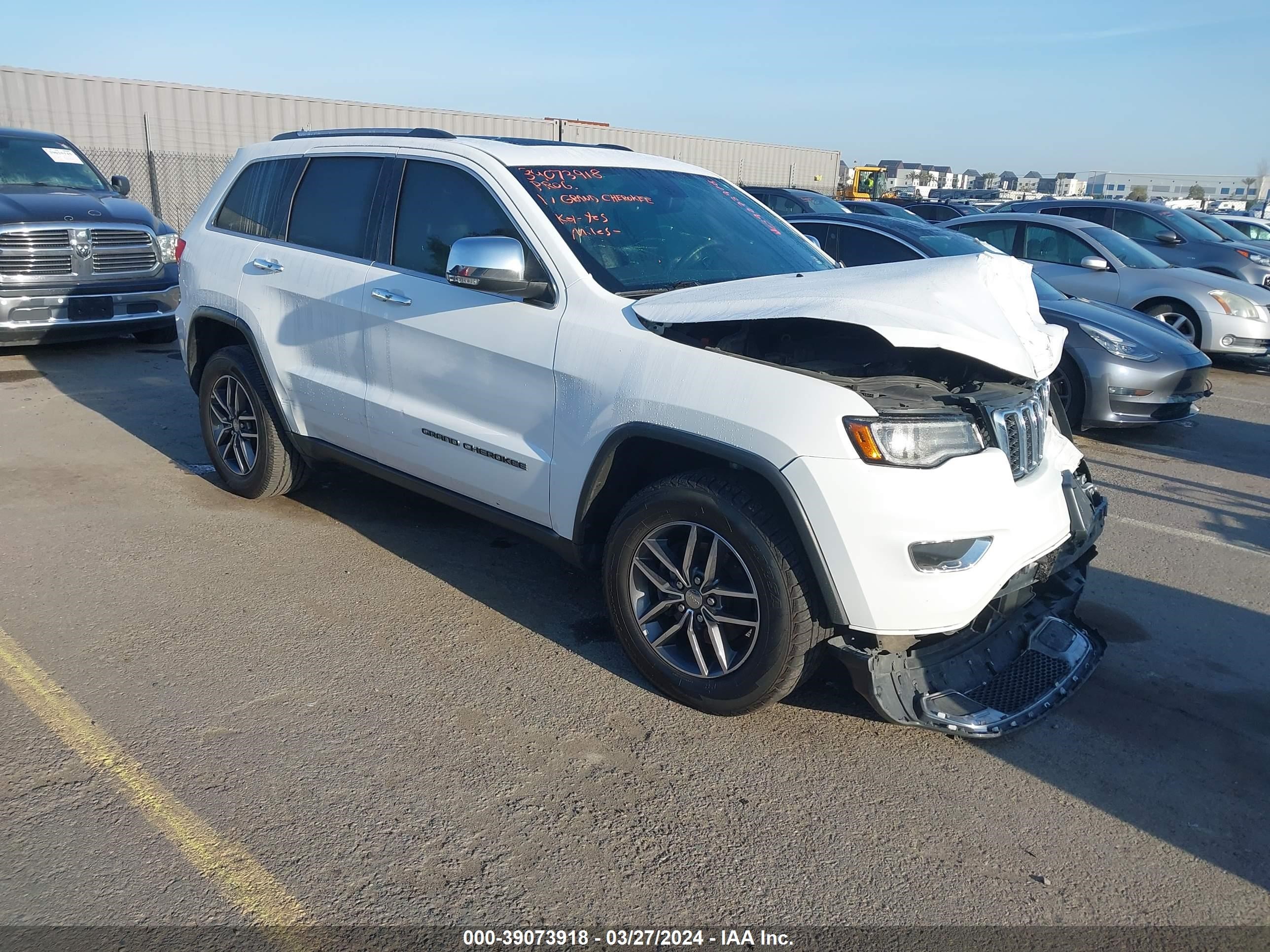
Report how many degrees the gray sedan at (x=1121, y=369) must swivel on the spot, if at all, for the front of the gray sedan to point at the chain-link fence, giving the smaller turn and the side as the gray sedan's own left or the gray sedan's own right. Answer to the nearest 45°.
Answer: approximately 180°

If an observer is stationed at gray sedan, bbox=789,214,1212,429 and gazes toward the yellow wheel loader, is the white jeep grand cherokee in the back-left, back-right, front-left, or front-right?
back-left

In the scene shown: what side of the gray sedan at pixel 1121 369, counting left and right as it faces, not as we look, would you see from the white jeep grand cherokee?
right

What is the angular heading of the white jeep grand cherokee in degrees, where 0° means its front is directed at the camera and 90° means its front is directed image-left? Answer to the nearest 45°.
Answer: approximately 315°

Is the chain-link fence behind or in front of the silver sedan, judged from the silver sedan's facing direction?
behind

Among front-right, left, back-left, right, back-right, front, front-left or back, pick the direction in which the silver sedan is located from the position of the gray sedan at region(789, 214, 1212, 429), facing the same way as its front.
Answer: back-left

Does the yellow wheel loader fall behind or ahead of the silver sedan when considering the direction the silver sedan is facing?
behind
